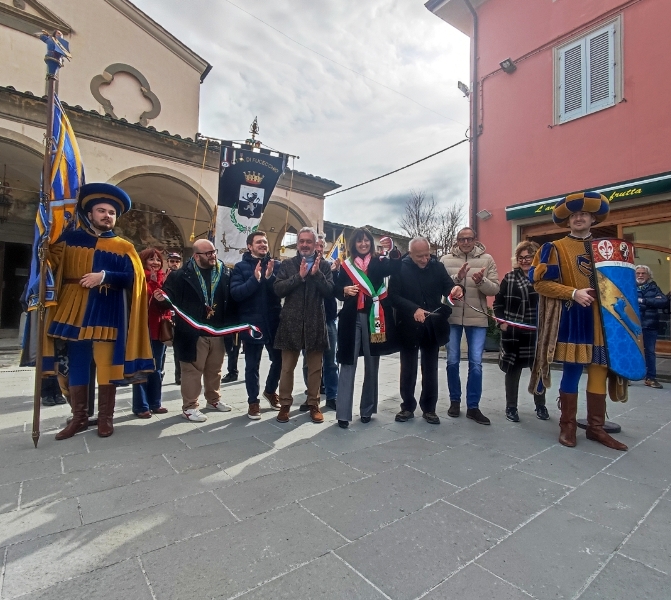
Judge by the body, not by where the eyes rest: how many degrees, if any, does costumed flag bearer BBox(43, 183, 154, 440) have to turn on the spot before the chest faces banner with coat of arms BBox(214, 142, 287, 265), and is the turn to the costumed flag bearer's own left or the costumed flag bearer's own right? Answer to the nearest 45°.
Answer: approximately 135° to the costumed flag bearer's own left

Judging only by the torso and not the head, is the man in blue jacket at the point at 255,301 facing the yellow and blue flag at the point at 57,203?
no

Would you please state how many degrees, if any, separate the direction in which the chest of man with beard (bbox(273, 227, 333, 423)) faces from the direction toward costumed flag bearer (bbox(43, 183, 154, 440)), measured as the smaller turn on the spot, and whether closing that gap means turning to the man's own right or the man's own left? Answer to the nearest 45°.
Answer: approximately 90° to the man's own right

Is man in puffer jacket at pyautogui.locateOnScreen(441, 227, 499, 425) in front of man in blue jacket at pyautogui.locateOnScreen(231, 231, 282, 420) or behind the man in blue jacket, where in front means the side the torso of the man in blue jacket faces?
in front

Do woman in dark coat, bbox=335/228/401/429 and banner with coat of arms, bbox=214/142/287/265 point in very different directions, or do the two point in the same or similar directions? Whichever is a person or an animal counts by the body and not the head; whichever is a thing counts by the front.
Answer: same or similar directions

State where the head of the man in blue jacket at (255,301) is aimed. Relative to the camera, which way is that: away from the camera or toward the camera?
toward the camera

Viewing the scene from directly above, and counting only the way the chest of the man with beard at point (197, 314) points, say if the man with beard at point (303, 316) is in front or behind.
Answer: in front

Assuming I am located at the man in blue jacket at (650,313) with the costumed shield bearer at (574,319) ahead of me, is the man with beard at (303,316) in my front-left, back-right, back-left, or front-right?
front-right

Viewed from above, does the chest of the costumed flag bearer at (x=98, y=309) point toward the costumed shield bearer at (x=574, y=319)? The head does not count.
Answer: no

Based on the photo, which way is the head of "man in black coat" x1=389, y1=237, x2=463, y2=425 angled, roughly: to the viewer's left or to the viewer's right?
to the viewer's right

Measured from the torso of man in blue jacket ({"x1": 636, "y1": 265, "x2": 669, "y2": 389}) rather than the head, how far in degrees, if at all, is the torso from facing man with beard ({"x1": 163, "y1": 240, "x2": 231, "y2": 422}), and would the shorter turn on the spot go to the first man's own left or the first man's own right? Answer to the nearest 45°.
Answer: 0° — they already face them

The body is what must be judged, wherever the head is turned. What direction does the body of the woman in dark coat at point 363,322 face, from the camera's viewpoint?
toward the camera

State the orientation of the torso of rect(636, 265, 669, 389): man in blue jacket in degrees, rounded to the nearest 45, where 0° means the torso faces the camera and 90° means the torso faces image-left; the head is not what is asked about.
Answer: approximately 45°

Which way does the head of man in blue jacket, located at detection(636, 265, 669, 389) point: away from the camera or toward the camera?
toward the camera

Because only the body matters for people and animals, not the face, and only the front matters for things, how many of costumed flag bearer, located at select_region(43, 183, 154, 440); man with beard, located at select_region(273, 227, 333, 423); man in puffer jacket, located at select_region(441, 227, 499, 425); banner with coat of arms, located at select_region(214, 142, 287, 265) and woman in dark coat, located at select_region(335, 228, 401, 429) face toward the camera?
5

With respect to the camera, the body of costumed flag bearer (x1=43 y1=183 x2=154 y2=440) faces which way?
toward the camera

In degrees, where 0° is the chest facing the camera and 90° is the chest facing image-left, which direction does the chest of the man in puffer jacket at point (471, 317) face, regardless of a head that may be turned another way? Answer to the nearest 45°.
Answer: approximately 0°

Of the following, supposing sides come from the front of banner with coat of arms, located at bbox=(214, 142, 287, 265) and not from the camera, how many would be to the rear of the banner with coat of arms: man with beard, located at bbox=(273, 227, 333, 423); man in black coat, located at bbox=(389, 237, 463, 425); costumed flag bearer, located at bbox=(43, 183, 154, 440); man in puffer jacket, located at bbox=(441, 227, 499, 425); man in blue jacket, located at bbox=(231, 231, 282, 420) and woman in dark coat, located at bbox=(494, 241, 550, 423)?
0
